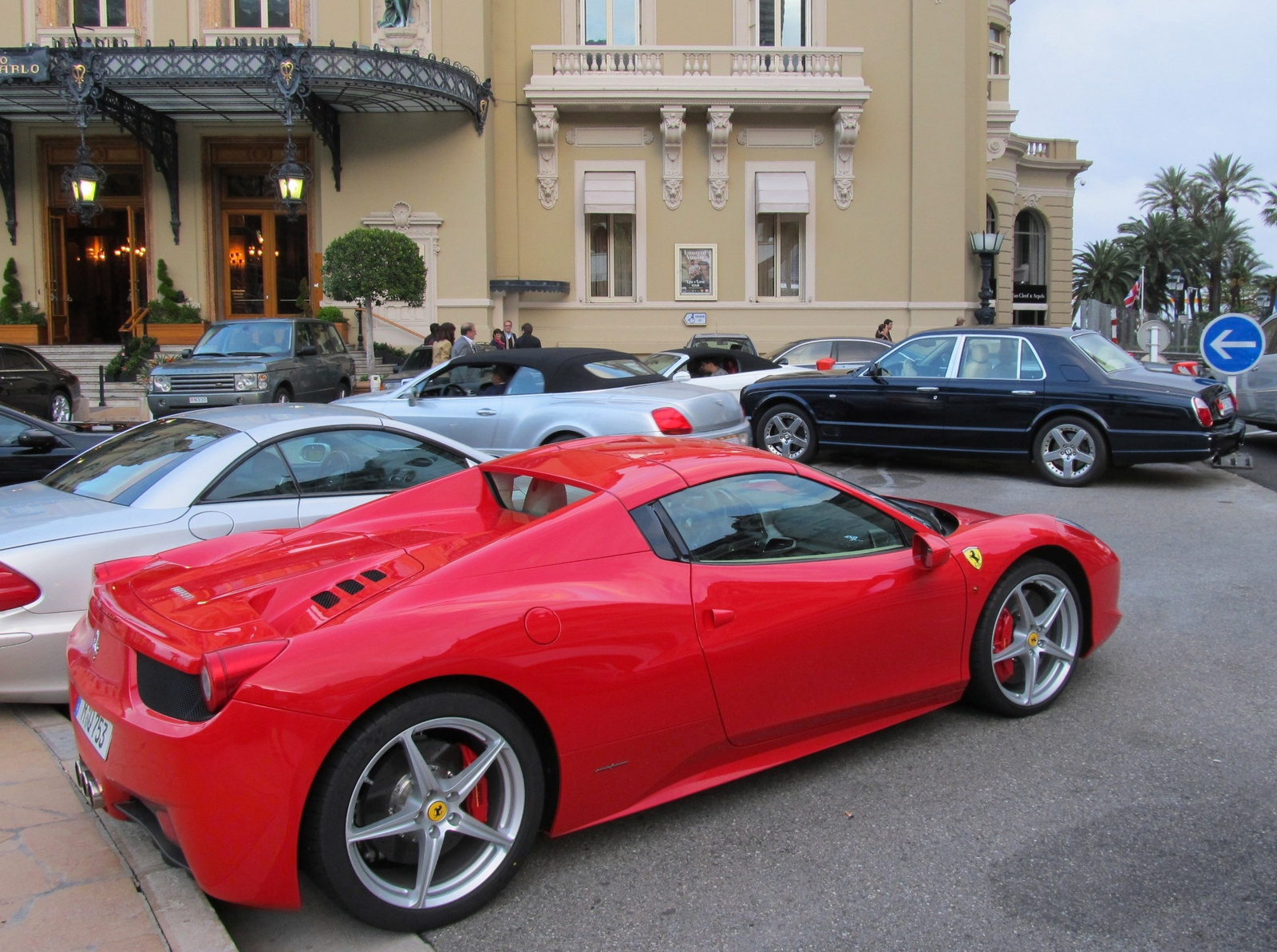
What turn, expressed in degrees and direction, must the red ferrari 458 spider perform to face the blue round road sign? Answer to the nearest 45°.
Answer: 0° — it already faces it

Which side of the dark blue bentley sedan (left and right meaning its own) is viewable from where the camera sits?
left

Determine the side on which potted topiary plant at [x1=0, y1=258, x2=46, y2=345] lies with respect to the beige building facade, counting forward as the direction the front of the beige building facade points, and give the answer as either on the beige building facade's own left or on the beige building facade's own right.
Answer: on the beige building facade's own right

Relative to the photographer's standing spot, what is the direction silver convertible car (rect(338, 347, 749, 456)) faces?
facing away from the viewer and to the left of the viewer

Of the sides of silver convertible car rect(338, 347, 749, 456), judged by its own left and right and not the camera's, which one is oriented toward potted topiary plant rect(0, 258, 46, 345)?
front

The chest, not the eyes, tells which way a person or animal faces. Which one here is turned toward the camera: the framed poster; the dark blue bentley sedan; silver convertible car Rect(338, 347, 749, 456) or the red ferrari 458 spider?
the framed poster

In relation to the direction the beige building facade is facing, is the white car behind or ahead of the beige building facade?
ahead

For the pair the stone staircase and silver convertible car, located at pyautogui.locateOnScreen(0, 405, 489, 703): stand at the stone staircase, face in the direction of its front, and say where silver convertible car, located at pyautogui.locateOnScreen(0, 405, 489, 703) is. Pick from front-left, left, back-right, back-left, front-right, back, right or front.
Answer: front

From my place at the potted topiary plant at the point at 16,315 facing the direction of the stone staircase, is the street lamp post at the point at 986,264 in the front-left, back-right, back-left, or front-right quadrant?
front-left

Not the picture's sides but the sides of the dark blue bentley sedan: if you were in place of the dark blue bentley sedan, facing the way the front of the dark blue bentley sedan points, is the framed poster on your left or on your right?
on your right

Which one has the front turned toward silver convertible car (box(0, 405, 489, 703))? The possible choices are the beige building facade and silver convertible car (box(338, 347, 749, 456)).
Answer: the beige building facade

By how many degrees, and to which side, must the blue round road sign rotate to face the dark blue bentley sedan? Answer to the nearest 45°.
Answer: approximately 45° to its right

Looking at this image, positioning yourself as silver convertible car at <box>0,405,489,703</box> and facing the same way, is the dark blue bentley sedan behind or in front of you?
in front

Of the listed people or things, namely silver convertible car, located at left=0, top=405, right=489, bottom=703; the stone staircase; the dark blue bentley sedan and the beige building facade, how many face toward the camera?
2

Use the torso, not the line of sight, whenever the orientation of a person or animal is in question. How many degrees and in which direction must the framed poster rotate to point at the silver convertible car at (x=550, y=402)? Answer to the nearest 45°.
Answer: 0° — it already faces it

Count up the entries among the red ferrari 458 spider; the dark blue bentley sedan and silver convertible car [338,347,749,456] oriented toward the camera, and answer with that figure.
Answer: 0

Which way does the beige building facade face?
toward the camera

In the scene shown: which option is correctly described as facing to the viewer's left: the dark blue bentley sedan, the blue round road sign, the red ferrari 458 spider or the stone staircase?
the dark blue bentley sedan

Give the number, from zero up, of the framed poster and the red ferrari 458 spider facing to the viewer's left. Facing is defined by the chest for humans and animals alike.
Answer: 0

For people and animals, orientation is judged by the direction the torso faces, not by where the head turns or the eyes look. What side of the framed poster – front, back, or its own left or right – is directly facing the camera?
front

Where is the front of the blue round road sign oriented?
toward the camera
